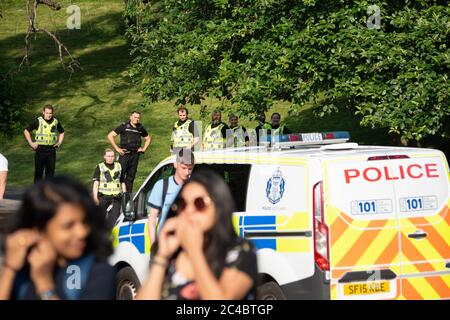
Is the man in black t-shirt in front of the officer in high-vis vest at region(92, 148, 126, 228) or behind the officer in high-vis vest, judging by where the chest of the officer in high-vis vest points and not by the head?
behind

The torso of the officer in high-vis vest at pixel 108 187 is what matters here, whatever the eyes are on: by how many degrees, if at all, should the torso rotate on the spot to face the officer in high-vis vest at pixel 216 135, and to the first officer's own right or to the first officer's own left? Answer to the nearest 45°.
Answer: approximately 135° to the first officer's own left

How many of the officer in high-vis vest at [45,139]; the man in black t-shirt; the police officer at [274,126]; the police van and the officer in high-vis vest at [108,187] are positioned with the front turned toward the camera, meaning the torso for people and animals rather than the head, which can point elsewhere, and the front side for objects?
4

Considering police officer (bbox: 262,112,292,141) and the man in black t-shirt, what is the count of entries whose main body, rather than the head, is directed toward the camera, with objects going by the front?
2

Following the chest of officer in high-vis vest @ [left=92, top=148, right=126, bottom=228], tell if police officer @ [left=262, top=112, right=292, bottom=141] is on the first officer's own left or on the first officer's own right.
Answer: on the first officer's own left

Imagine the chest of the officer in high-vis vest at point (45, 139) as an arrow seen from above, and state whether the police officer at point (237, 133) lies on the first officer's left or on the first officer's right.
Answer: on the first officer's left

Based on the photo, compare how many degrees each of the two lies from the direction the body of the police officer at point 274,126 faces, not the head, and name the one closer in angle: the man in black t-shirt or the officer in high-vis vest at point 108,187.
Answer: the officer in high-vis vest

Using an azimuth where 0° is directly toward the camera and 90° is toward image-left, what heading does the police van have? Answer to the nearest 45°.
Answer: approximately 135°
